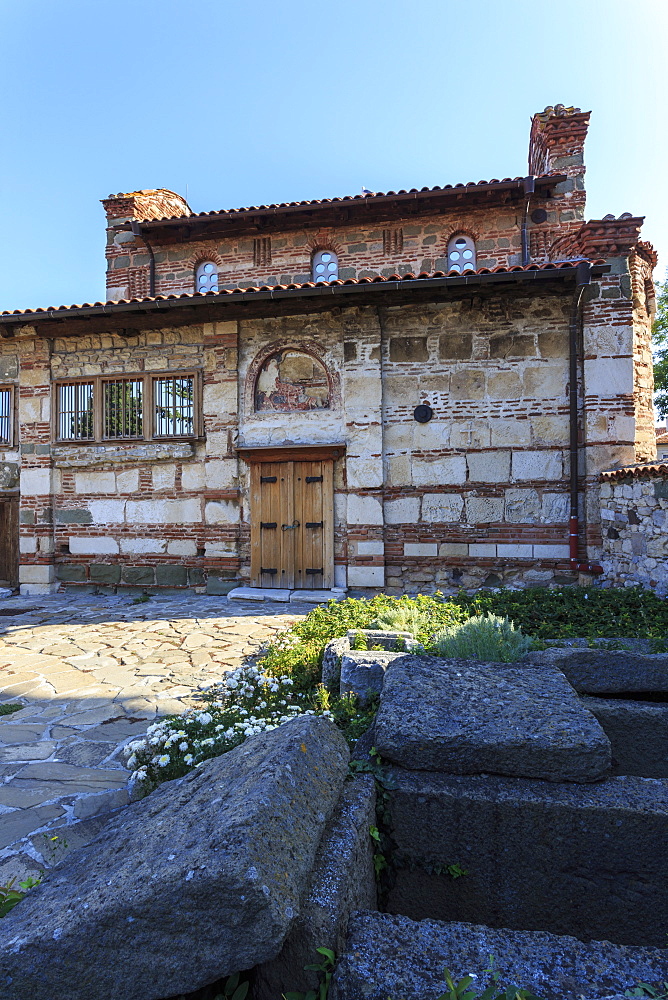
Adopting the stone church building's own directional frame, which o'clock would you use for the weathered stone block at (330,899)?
The weathered stone block is roughly at 12 o'clock from the stone church building.

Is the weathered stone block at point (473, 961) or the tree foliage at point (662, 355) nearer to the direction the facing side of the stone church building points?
the weathered stone block

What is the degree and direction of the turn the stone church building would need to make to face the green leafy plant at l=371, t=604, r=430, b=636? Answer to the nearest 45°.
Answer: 0° — it already faces it

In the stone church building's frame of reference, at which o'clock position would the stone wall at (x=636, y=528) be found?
The stone wall is roughly at 10 o'clock from the stone church building.

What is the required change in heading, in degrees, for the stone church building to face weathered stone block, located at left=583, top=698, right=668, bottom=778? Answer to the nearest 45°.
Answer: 0° — it already faces it

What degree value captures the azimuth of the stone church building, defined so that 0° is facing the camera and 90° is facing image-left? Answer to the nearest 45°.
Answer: approximately 0°

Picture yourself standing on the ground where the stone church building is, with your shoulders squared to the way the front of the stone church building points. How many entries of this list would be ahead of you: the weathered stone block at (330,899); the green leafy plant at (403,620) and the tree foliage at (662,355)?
2

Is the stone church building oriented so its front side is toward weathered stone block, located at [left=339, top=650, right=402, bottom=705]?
yes

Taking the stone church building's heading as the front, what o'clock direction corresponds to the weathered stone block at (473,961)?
The weathered stone block is roughly at 12 o'clock from the stone church building.

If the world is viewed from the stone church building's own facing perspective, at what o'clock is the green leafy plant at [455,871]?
The green leafy plant is roughly at 12 o'clock from the stone church building.
